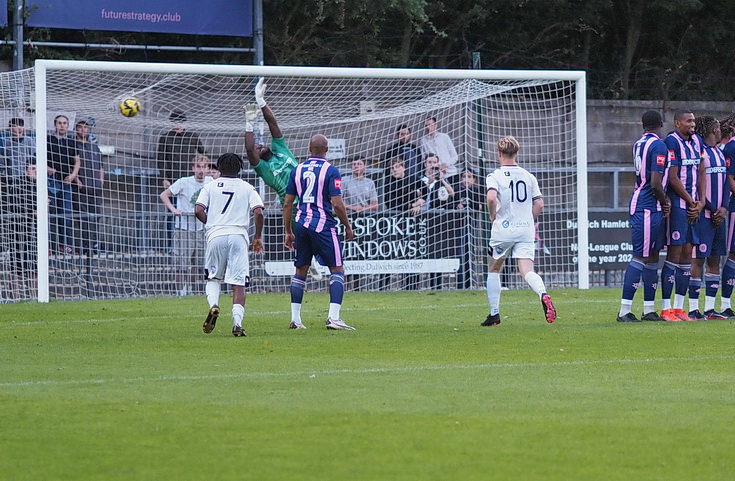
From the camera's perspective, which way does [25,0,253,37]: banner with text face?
toward the camera

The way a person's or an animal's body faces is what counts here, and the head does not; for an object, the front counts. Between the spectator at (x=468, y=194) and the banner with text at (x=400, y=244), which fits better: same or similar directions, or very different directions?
same or similar directions

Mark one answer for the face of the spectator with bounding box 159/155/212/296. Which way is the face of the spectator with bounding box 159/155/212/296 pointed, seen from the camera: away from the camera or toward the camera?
toward the camera

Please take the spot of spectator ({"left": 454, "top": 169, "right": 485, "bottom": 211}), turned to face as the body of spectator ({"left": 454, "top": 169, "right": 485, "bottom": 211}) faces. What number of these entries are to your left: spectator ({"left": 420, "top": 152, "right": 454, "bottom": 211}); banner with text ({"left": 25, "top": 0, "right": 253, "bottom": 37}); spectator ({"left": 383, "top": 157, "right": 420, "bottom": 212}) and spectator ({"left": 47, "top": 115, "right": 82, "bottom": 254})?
0

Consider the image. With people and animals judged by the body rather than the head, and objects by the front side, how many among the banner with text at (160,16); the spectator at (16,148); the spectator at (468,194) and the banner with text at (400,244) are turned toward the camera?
4

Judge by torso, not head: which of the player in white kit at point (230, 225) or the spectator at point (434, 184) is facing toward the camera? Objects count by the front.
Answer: the spectator

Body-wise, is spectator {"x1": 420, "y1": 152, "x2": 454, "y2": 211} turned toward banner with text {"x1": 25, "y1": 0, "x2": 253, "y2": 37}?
no

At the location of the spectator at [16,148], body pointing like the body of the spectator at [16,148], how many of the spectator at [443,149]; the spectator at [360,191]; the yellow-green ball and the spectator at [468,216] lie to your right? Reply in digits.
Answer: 0

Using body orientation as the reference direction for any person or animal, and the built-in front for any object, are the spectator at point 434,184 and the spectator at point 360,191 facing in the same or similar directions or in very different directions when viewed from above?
same or similar directions

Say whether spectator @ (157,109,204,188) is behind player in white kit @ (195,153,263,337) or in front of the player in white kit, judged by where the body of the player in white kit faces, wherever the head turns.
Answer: in front

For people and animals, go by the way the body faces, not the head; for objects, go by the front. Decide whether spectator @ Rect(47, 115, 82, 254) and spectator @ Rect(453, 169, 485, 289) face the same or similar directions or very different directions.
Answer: same or similar directions

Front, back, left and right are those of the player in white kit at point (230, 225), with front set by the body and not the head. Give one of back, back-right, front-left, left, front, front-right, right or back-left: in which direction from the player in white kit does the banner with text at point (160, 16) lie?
front

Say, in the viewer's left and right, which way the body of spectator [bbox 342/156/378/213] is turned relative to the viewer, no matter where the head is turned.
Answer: facing the viewer

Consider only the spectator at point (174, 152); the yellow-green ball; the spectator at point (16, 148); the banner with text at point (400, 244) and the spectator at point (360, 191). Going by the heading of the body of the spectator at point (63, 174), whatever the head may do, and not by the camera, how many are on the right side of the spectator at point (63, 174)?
1

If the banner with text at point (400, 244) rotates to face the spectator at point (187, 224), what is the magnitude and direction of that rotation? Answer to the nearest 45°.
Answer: approximately 90° to its right

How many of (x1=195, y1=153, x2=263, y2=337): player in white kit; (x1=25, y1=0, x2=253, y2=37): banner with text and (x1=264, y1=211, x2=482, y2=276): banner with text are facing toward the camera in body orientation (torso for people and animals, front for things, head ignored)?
2

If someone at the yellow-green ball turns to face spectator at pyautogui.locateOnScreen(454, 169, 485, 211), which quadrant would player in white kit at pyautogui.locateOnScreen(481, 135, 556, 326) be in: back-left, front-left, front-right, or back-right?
front-right

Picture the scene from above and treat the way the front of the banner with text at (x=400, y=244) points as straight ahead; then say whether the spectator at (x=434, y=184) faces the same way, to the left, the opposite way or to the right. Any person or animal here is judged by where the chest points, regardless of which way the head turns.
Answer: the same way

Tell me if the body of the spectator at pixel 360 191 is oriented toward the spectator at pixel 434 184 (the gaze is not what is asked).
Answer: no
